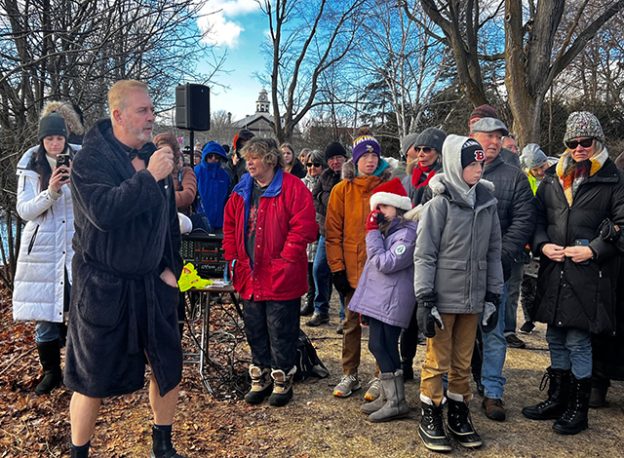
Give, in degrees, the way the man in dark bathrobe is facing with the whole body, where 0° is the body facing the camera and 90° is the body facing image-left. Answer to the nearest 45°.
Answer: approximately 315°

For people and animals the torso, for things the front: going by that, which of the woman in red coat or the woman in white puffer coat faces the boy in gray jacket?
the woman in white puffer coat

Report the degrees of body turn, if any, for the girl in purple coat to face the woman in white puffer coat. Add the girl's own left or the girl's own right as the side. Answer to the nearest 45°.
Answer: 0° — they already face them

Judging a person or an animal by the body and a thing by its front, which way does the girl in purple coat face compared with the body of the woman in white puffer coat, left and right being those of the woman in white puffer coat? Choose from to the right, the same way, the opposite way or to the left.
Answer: the opposite way

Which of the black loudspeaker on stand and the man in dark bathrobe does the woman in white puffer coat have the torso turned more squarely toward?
the man in dark bathrobe

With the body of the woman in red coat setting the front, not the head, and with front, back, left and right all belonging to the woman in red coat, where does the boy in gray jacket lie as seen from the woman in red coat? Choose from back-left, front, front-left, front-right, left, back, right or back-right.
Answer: left

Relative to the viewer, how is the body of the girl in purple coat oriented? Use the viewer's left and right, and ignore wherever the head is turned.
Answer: facing to the left of the viewer

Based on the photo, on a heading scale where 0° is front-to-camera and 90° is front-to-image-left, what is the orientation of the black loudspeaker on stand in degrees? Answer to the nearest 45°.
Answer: approximately 315°

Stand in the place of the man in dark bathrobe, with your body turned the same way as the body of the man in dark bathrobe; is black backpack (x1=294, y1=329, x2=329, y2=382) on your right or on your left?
on your left

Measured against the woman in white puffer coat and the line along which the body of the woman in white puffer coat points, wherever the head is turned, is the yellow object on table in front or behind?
in front
